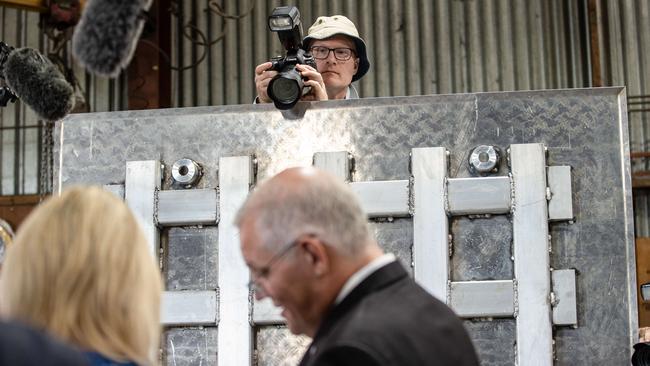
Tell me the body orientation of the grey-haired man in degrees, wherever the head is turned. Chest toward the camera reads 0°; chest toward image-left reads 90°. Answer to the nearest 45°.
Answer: approximately 90°

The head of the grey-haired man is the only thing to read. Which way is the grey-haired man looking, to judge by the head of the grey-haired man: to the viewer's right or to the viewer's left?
to the viewer's left

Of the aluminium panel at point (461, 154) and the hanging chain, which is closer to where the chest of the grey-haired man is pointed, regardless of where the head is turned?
the hanging chain

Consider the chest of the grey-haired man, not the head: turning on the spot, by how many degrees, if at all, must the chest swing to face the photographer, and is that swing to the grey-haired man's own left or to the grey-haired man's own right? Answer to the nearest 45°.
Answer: approximately 90° to the grey-haired man's own right
